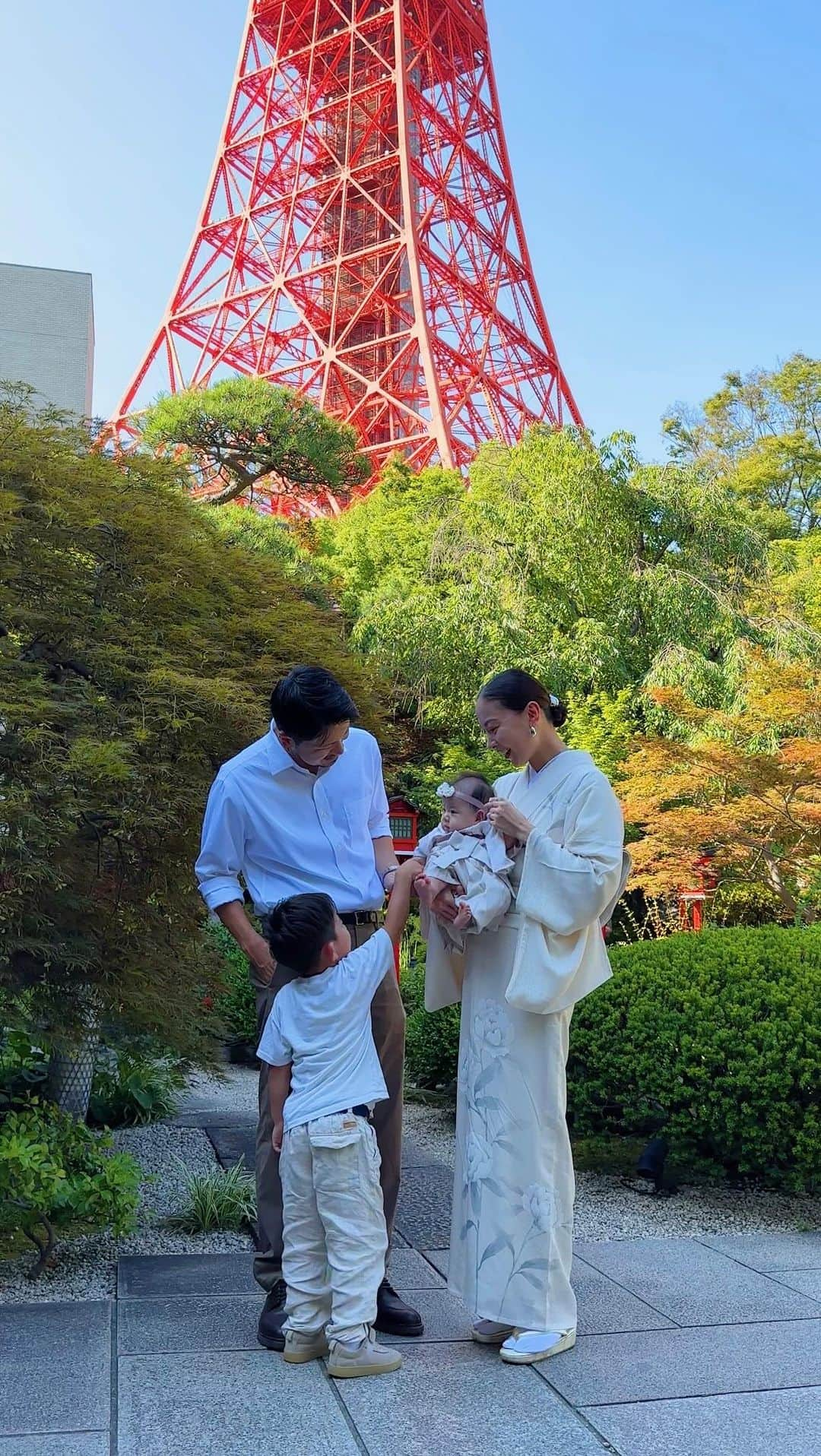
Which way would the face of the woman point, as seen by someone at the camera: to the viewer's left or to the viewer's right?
to the viewer's left

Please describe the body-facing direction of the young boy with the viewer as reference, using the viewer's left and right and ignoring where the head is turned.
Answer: facing away from the viewer and to the right of the viewer

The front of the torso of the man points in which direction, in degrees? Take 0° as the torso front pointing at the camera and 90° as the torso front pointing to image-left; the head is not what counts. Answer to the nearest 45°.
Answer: approximately 315°

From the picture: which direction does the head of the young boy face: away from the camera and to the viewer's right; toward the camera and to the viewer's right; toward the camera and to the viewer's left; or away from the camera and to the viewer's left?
away from the camera and to the viewer's right

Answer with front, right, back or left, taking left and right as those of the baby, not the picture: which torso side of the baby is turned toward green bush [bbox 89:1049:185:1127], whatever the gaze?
right

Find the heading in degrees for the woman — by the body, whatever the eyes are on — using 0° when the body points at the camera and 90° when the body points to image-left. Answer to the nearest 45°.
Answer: approximately 45°

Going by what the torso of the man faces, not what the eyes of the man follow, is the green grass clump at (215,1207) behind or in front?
behind

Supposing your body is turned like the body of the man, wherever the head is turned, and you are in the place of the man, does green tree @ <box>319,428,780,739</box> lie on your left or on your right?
on your left

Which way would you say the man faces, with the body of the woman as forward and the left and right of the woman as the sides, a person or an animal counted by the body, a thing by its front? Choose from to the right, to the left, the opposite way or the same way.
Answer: to the left

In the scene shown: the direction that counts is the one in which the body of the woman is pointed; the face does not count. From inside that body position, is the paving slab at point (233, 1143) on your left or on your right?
on your right

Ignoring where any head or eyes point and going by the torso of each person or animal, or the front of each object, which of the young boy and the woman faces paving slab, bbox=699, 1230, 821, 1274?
the young boy
